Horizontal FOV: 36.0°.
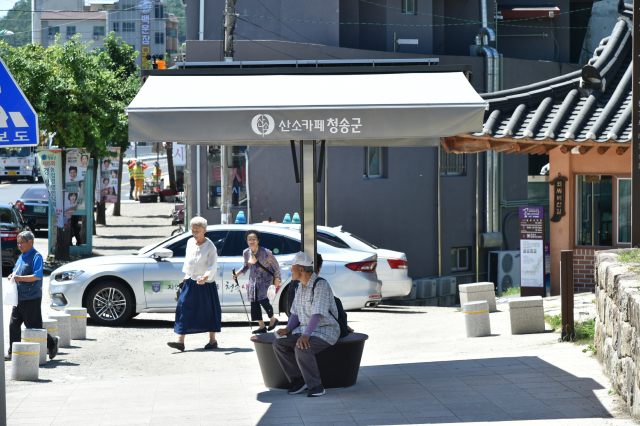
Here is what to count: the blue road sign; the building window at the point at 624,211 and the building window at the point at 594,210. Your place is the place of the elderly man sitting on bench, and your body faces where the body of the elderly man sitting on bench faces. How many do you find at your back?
2

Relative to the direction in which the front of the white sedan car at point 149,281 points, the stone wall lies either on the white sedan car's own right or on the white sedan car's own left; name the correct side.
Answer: on the white sedan car's own left

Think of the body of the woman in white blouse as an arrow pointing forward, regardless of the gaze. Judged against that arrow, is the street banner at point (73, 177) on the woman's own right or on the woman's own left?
on the woman's own right

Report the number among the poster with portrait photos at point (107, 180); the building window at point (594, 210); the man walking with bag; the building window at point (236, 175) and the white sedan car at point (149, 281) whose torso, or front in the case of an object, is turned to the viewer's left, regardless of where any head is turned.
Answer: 2

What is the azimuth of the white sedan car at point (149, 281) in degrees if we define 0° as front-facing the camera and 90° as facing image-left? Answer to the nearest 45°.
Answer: approximately 90°

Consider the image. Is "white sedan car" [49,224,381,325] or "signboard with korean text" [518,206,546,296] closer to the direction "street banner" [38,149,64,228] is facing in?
the white sedan car

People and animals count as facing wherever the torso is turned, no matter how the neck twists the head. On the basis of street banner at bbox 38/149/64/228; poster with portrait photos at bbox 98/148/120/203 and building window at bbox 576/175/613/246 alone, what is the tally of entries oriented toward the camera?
3

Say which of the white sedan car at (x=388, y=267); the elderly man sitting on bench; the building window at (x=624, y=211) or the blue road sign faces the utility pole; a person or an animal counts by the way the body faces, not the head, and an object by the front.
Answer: the white sedan car

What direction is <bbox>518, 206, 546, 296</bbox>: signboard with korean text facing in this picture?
toward the camera

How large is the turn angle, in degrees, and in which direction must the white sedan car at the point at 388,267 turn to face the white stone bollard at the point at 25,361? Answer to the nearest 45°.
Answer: approximately 90° to its left

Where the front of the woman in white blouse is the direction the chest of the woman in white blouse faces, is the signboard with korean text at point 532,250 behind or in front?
behind

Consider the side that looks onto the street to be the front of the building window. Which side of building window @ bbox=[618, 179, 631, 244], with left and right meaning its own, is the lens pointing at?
front

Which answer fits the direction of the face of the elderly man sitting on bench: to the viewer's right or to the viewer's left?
to the viewer's left

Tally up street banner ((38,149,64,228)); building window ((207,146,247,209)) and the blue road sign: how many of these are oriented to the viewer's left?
0

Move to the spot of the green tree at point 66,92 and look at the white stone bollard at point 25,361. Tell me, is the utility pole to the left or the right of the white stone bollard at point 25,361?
left
